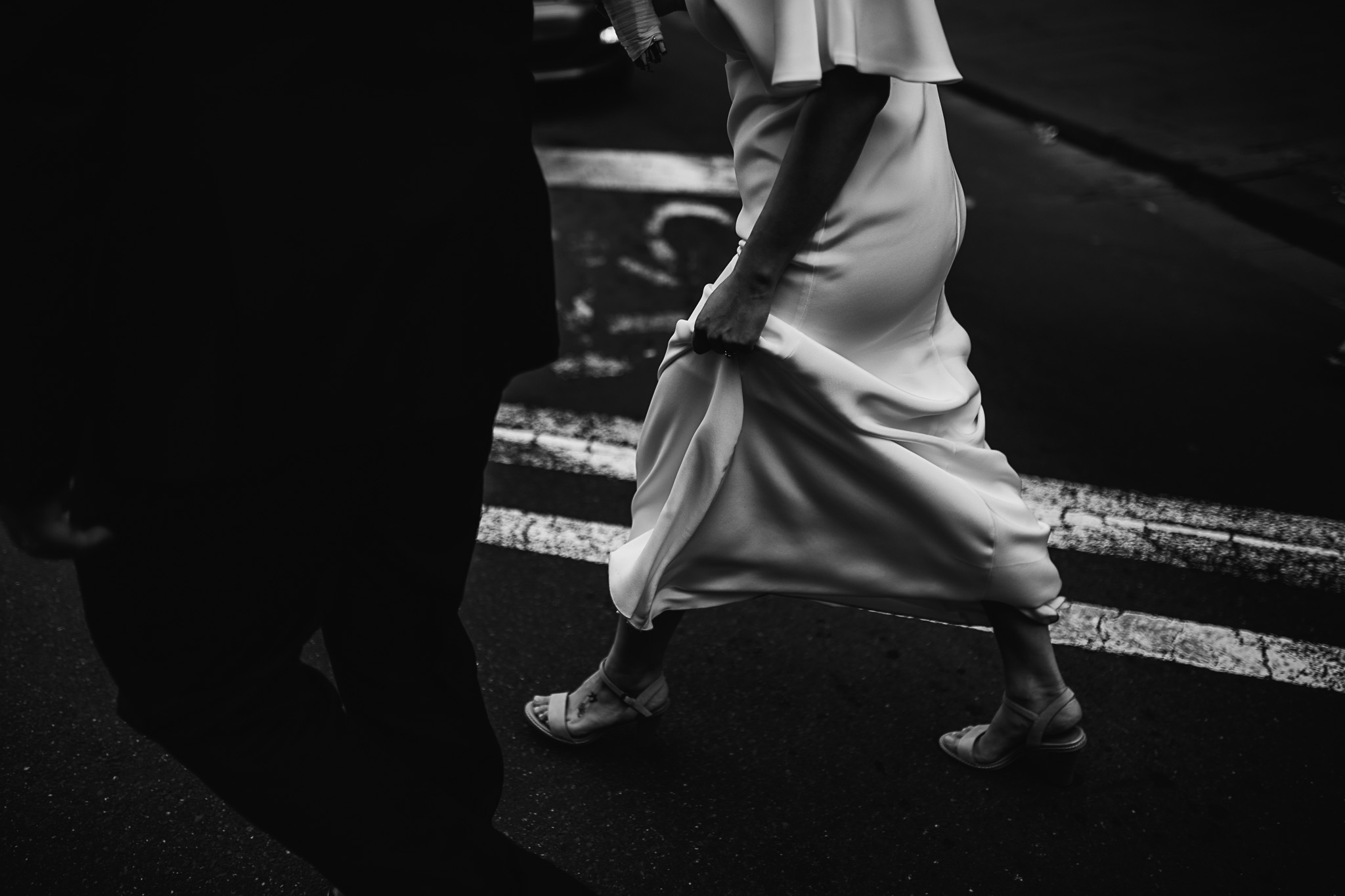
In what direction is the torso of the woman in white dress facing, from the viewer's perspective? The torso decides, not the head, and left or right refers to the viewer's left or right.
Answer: facing to the left of the viewer

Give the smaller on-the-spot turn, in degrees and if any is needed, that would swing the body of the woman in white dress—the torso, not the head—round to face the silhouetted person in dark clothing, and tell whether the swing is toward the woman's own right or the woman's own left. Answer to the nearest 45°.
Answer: approximately 45° to the woman's own left
